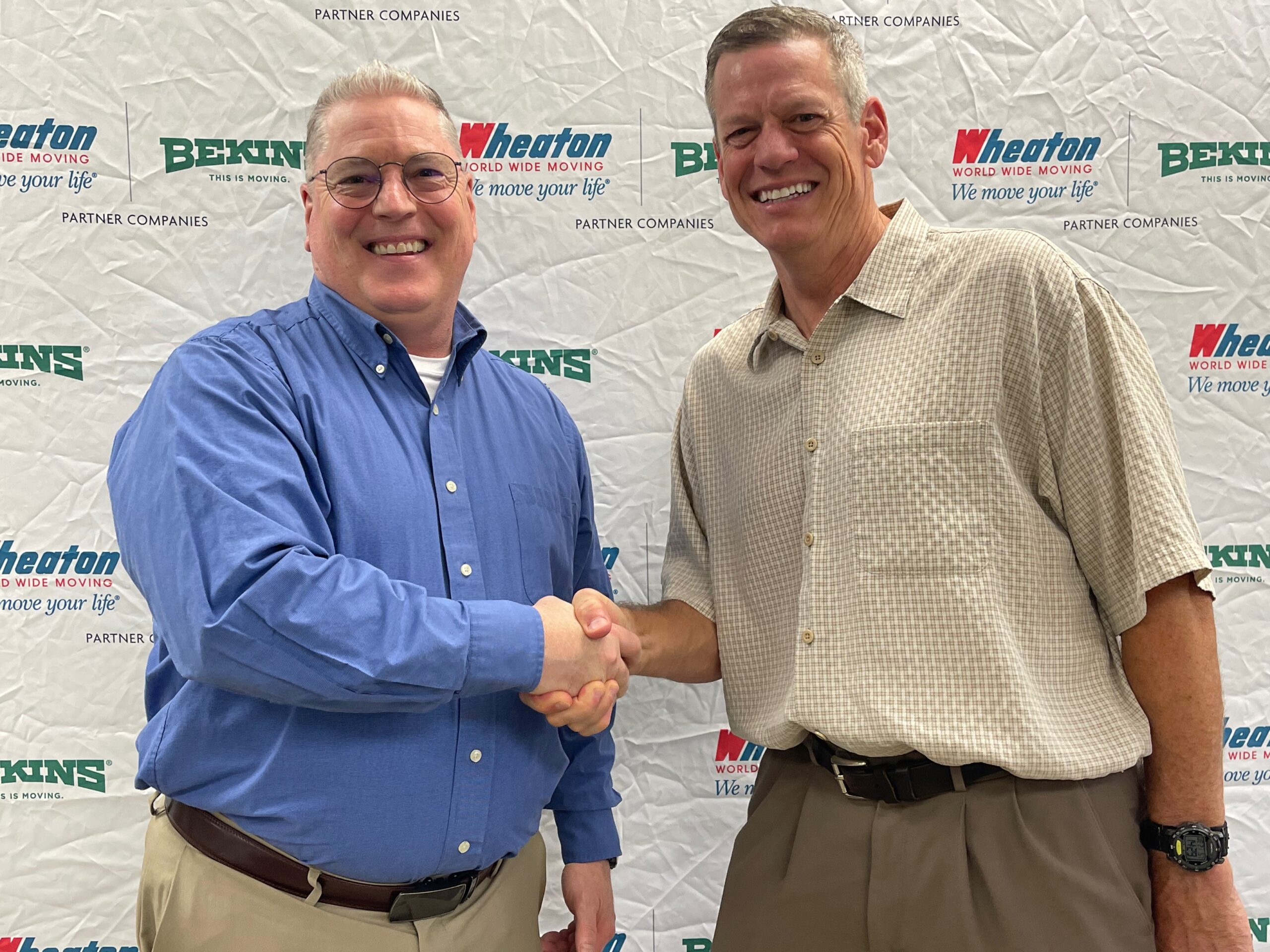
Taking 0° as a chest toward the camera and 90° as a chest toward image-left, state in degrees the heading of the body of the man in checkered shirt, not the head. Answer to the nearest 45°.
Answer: approximately 45°

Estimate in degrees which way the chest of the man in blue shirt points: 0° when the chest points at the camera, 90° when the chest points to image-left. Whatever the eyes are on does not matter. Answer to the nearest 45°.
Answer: approximately 315°
